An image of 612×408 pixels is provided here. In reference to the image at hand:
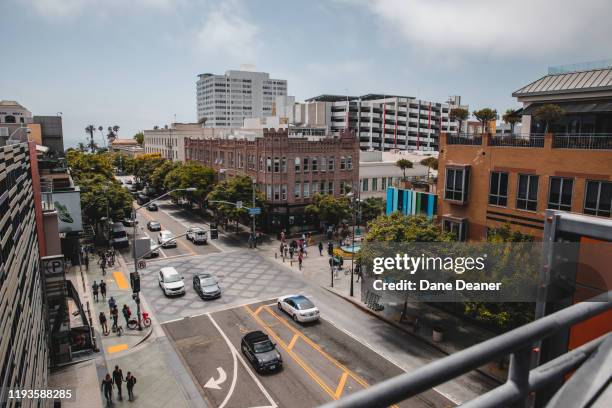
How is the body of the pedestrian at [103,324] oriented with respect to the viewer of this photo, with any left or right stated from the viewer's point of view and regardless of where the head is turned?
facing away from the viewer

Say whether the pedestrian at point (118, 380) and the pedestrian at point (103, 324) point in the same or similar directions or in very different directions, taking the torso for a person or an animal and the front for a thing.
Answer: same or similar directions

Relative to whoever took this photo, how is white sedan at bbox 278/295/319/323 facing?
facing away from the viewer and to the left of the viewer

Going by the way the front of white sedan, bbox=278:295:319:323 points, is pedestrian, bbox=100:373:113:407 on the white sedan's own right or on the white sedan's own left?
on the white sedan's own left

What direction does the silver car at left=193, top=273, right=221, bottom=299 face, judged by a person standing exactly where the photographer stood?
facing the viewer and to the right of the viewer

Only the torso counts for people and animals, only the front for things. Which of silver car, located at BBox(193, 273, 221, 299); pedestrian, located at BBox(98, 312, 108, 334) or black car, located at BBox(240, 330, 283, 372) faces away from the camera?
the pedestrian

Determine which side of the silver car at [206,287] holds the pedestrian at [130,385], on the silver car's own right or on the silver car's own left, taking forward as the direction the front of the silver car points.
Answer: on the silver car's own right

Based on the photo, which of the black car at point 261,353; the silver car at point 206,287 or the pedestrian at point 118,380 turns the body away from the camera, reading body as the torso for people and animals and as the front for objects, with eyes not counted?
the pedestrian

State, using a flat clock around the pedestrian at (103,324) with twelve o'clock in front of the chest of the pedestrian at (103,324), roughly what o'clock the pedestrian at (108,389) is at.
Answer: the pedestrian at (108,389) is roughly at 6 o'clock from the pedestrian at (103,324).

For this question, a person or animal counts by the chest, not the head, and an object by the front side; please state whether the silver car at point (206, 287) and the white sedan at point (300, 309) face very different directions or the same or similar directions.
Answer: very different directions
